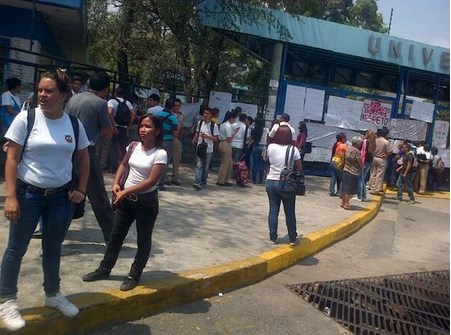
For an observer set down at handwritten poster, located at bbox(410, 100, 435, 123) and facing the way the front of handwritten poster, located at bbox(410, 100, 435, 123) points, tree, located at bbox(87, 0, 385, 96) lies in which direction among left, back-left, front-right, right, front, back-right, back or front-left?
front-right

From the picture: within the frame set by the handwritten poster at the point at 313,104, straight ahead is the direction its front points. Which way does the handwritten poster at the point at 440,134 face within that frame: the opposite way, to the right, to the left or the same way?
the same way

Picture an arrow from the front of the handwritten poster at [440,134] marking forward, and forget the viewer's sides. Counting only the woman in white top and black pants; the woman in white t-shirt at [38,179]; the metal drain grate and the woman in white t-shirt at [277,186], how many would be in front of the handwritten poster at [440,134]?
4

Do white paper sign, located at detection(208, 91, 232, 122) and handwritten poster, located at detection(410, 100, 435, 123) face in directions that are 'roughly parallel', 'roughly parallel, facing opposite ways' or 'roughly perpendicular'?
roughly parallel

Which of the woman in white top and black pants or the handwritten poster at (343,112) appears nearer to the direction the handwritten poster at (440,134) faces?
the woman in white top and black pants

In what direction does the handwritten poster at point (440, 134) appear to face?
toward the camera

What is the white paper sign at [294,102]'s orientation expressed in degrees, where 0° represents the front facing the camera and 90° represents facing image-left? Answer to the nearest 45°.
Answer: approximately 0°

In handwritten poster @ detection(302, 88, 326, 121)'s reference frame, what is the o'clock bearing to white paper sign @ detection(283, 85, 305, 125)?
The white paper sign is roughly at 2 o'clock from the handwritten poster.

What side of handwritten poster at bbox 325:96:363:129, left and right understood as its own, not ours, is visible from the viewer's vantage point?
front

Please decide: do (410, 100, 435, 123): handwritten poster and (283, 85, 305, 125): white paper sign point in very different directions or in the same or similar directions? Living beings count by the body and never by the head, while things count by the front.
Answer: same or similar directions

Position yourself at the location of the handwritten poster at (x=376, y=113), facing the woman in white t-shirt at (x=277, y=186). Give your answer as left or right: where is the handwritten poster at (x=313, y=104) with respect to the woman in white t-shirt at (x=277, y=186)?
right

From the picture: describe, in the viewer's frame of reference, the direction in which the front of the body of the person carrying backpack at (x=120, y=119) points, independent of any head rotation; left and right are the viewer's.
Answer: facing away from the viewer

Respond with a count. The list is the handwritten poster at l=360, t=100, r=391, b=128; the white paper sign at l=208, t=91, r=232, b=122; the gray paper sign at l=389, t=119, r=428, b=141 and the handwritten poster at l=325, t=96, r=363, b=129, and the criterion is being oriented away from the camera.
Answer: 0

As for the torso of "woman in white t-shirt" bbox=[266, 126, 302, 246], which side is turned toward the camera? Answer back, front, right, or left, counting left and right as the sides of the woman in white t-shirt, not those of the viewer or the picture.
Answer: back

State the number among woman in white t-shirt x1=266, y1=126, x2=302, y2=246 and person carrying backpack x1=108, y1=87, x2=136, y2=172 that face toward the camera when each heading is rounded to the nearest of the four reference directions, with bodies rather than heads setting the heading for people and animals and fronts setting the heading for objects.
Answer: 0

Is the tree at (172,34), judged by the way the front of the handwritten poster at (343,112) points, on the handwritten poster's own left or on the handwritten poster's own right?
on the handwritten poster's own right

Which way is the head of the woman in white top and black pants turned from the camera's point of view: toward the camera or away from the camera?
toward the camera

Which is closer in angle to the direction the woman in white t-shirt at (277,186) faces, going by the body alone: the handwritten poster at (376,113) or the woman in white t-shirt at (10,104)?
the handwritten poster

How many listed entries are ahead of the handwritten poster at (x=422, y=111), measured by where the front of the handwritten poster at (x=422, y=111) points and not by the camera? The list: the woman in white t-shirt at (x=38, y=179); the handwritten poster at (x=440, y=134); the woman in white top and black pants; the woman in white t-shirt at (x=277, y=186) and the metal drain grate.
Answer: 4
